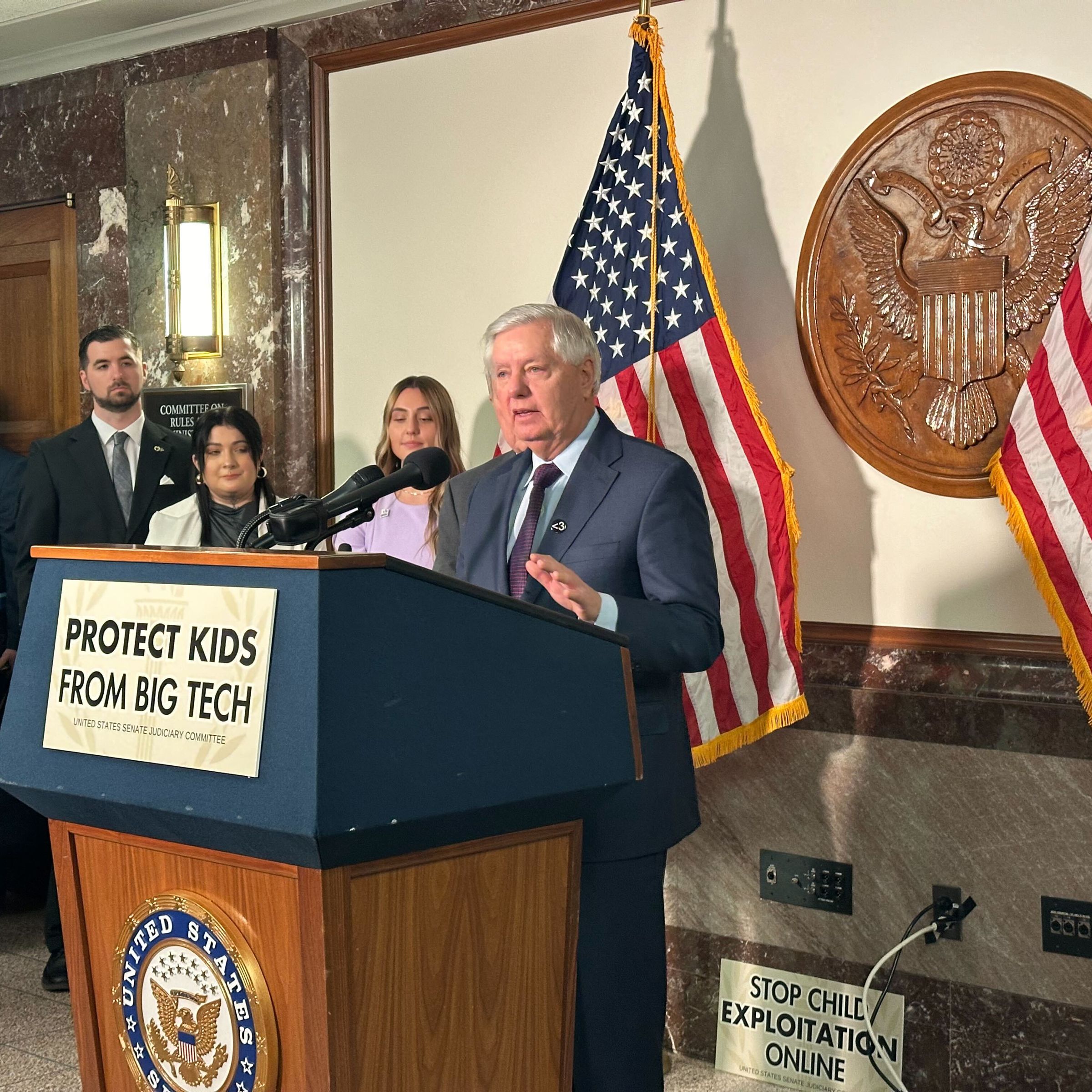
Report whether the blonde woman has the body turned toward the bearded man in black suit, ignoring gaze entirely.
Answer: no

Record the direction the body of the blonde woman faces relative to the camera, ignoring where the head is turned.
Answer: toward the camera

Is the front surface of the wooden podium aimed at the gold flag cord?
no

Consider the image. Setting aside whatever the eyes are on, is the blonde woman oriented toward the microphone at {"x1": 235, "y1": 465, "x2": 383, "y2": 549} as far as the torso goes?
yes

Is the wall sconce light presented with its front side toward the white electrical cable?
no

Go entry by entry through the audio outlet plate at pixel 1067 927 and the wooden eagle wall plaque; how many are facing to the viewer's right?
0

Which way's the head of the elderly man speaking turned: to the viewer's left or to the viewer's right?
to the viewer's left

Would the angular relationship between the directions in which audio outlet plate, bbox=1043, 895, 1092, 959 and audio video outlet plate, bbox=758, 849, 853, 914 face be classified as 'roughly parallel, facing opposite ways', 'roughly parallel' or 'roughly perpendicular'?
roughly parallel

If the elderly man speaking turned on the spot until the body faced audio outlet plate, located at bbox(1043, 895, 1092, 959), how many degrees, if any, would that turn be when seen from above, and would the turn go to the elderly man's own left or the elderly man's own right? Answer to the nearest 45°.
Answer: approximately 180°

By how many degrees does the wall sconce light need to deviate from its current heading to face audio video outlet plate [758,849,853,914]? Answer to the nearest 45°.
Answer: approximately 90° to its left

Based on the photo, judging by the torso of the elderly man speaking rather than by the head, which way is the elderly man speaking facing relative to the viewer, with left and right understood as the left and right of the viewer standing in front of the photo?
facing the viewer and to the left of the viewer

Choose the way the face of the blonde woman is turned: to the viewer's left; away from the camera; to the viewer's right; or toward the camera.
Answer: toward the camera

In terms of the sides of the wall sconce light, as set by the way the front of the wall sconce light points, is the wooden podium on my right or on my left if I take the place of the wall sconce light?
on my left
